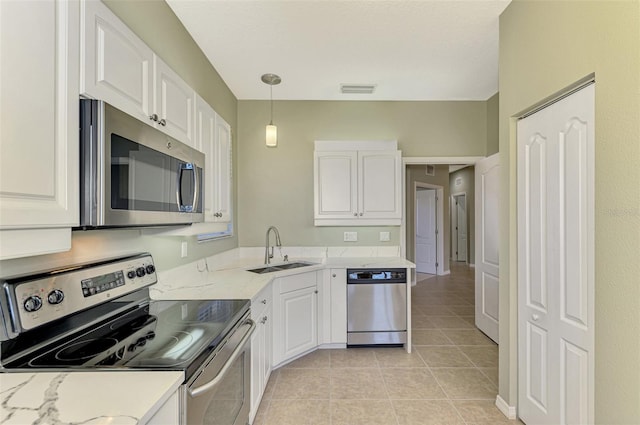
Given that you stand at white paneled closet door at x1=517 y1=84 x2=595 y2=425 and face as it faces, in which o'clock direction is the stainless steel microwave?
The stainless steel microwave is roughly at 12 o'clock from the white paneled closet door.

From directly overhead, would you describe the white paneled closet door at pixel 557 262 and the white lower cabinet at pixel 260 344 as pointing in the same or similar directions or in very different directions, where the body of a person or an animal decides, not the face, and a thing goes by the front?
very different directions

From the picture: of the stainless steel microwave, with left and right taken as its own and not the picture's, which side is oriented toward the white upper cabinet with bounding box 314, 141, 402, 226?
left

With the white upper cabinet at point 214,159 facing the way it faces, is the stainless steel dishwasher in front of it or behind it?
in front

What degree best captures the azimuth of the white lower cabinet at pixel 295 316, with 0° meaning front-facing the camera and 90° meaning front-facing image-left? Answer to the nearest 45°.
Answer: approximately 315°

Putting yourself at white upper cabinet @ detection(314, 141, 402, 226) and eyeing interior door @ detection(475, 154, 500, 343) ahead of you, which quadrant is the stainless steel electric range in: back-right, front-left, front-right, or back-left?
back-right

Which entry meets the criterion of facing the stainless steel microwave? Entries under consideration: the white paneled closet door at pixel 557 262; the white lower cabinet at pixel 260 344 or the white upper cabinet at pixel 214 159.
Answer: the white paneled closet door

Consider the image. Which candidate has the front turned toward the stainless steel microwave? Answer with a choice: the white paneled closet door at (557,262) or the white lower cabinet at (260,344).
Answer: the white paneled closet door

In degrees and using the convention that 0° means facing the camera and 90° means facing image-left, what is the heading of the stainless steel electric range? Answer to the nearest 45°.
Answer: approximately 315°

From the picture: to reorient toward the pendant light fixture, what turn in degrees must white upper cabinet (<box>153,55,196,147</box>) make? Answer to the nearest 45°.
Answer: approximately 90° to its left

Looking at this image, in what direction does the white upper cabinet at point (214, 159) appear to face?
to the viewer's right

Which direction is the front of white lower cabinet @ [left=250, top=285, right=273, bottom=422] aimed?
to the viewer's right
